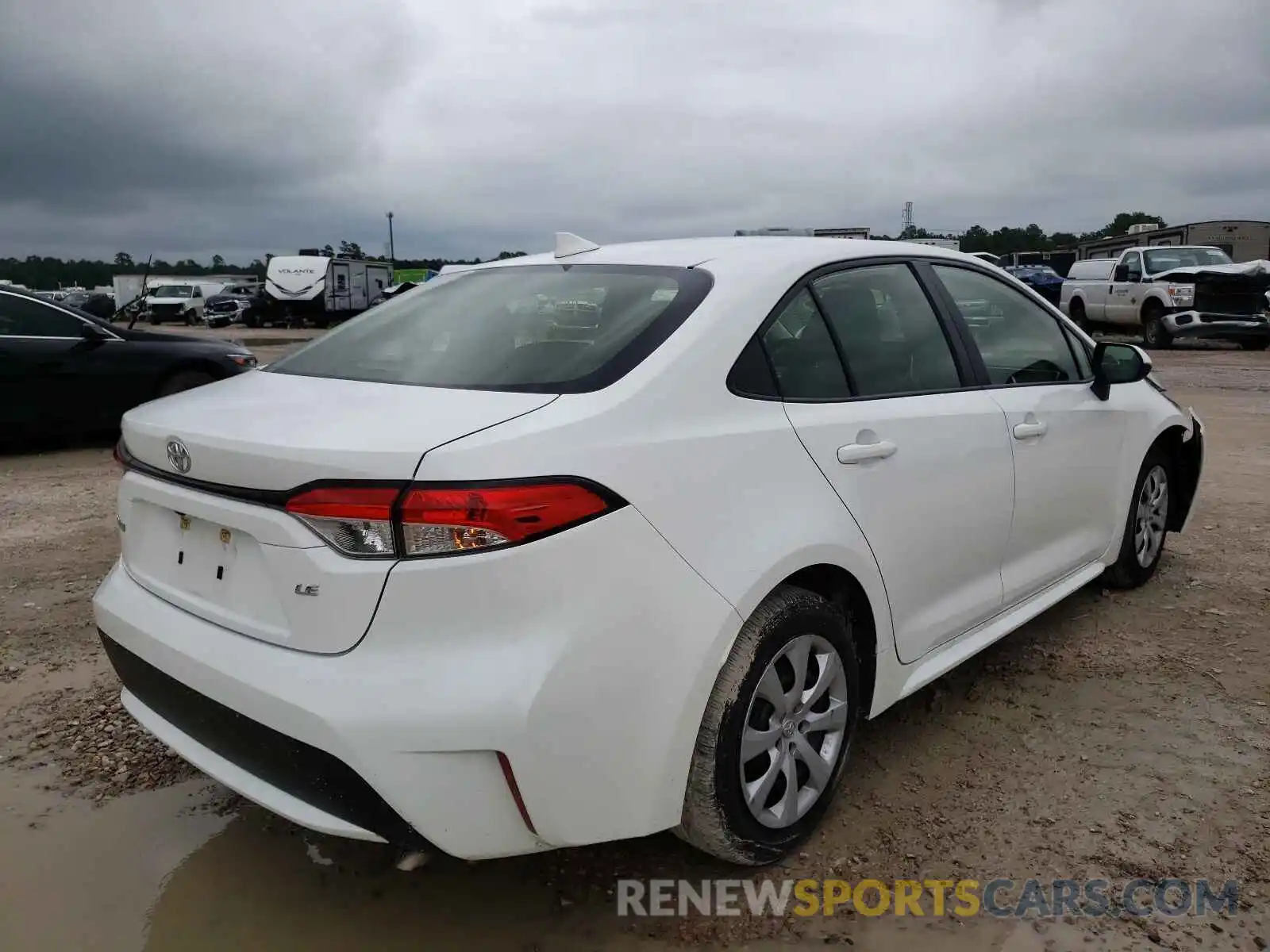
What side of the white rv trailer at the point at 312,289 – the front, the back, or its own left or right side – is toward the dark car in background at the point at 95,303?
right

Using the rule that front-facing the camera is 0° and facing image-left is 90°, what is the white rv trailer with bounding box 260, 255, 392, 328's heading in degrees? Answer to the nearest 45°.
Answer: approximately 45°

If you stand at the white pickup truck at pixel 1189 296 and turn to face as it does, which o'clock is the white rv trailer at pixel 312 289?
The white rv trailer is roughly at 5 o'clock from the white pickup truck.

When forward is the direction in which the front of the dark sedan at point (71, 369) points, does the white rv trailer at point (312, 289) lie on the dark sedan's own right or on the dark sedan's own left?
on the dark sedan's own left

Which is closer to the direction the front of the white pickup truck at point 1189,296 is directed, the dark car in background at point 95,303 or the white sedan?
the white sedan

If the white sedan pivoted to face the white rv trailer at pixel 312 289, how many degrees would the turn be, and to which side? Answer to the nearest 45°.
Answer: approximately 45° to its left

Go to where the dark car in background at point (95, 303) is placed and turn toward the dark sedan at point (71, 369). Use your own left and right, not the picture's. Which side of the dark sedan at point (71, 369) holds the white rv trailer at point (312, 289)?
left

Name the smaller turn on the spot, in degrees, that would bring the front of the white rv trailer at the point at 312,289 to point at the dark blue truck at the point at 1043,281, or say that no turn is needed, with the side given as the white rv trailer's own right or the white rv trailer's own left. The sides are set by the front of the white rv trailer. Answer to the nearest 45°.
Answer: approximately 135° to the white rv trailer's own left

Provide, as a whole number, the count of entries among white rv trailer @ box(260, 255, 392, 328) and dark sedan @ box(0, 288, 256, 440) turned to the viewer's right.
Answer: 1

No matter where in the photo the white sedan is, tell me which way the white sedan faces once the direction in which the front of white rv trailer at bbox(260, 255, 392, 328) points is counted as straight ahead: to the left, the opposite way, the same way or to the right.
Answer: the opposite way

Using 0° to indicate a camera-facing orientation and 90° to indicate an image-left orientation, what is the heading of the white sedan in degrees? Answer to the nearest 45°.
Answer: approximately 225°

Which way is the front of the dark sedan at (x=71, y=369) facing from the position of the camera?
facing to the right of the viewer

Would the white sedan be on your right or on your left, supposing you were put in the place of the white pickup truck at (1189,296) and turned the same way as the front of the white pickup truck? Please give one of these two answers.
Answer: on your right
